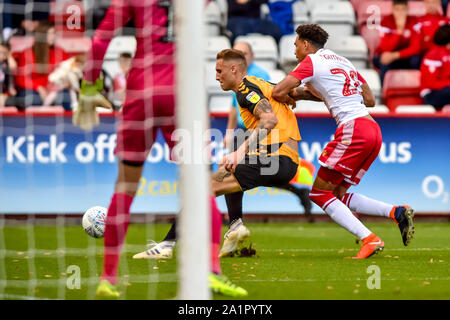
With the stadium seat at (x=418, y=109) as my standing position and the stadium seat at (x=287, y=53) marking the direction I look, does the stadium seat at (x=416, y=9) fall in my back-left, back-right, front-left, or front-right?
front-right

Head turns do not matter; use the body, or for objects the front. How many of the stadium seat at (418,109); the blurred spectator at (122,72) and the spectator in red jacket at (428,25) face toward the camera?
3

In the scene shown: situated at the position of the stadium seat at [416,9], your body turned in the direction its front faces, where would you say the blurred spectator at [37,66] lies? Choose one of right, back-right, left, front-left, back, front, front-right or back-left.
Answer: front-right

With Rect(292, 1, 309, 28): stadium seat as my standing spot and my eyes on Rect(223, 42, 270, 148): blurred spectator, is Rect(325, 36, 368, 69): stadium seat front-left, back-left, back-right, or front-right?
front-left

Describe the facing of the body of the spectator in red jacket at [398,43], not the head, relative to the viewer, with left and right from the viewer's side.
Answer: facing the viewer

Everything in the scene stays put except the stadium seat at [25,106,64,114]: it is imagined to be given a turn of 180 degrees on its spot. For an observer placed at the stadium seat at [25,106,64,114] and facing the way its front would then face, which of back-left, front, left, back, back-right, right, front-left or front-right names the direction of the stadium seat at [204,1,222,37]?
front-right

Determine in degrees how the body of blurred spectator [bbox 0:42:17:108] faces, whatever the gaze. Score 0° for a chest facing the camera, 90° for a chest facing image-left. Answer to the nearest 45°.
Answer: approximately 0°

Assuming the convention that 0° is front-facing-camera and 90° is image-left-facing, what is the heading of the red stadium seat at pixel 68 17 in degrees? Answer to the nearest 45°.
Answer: approximately 0°

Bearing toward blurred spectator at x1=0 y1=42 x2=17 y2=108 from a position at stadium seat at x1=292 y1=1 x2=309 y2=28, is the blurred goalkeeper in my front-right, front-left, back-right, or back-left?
front-left

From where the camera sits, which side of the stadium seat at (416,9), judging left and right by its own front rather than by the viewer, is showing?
front

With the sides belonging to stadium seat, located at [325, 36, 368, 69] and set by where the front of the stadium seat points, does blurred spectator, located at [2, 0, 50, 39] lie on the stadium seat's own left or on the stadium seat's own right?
on the stadium seat's own right

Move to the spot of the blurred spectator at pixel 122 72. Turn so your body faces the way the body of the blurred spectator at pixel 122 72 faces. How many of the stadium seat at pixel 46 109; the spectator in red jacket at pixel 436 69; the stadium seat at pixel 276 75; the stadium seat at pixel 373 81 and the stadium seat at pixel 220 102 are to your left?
4

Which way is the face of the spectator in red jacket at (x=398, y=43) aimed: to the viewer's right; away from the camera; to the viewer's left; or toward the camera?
toward the camera

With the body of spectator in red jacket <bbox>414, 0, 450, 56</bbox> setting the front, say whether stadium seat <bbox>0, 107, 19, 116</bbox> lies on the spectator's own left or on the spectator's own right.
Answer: on the spectator's own right

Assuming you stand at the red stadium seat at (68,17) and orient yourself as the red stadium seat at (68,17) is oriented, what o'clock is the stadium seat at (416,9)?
The stadium seat is roughly at 9 o'clock from the red stadium seat.
